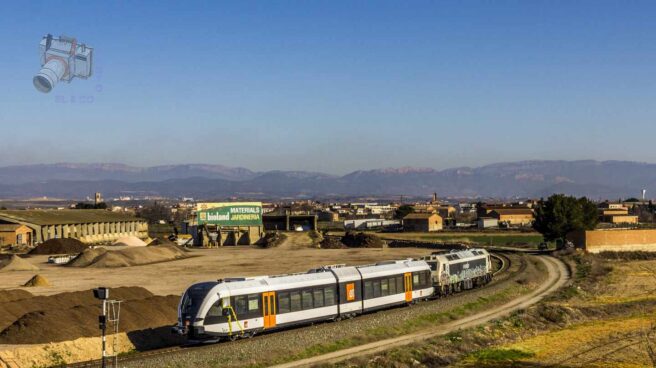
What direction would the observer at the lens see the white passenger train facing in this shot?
facing the viewer and to the left of the viewer

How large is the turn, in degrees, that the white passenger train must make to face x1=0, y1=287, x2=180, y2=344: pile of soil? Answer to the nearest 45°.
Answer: approximately 45° to its right

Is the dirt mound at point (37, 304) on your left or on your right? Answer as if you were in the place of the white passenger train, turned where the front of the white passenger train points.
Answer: on your right
